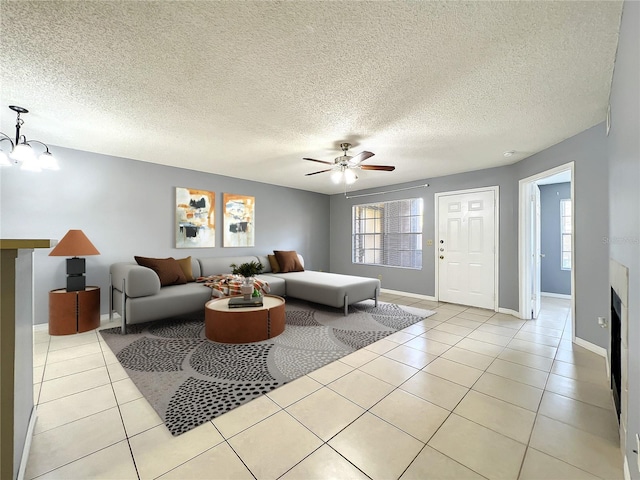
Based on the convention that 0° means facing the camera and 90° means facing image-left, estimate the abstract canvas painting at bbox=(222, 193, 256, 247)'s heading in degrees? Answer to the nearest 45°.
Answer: approximately 315°

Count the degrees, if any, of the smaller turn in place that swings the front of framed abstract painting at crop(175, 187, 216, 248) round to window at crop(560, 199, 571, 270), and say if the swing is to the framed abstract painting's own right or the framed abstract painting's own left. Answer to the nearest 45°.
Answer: approximately 45° to the framed abstract painting's own left

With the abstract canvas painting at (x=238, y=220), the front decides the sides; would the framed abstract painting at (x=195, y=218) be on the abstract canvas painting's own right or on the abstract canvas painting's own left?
on the abstract canvas painting's own right

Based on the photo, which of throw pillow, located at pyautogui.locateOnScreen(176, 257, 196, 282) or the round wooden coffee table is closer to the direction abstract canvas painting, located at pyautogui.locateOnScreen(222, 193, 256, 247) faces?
the round wooden coffee table

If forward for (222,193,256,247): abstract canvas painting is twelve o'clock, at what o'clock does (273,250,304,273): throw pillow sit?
The throw pillow is roughly at 11 o'clock from the abstract canvas painting.

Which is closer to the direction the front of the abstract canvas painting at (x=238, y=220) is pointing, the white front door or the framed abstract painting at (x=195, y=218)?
the white front door
